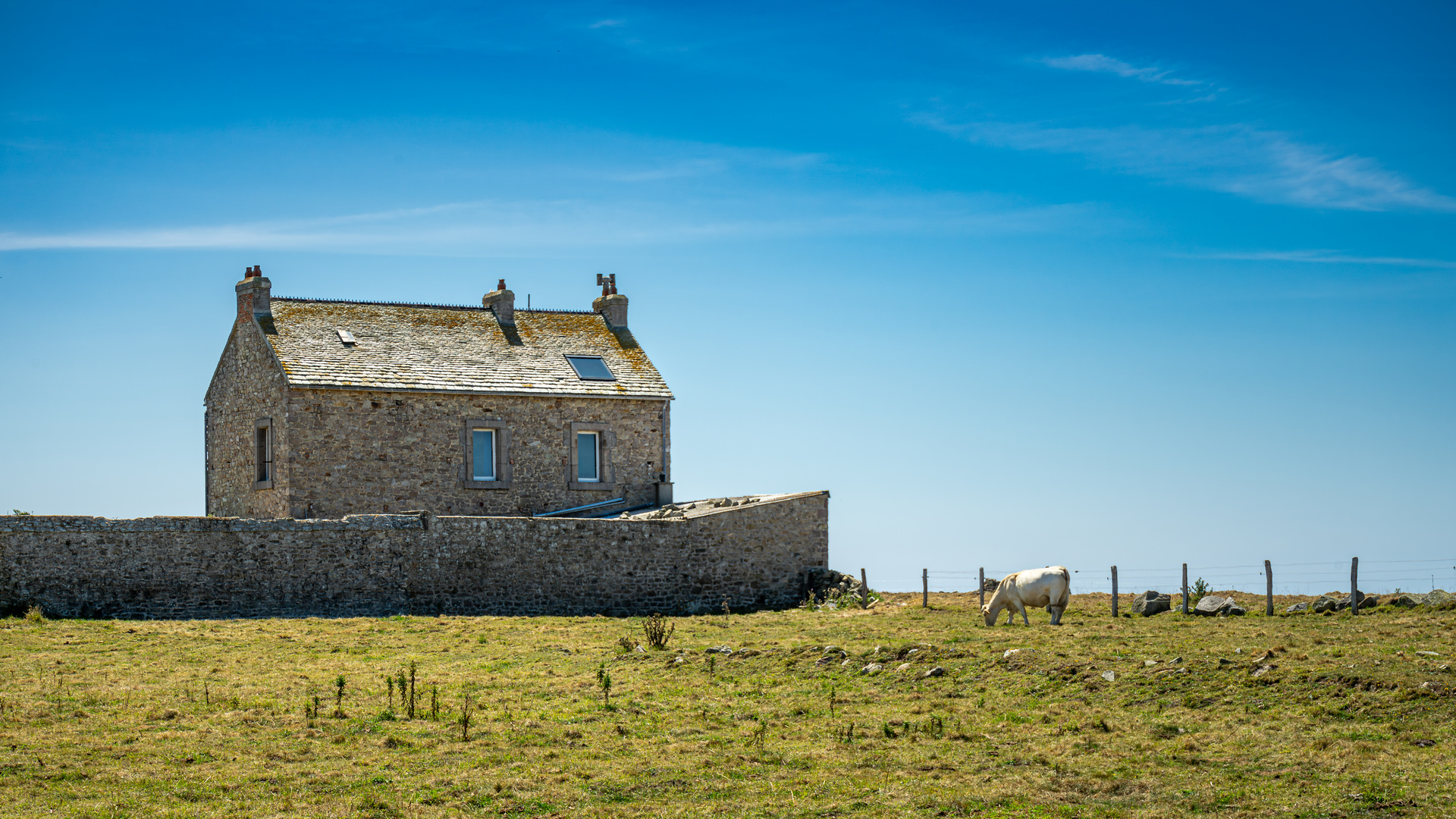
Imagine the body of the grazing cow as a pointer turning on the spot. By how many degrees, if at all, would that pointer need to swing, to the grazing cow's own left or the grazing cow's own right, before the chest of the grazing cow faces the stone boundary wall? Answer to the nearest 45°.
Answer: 0° — it already faces it

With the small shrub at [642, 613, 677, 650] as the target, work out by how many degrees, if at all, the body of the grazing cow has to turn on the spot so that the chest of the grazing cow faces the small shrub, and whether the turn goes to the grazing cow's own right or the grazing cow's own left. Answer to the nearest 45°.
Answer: approximately 45° to the grazing cow's own left

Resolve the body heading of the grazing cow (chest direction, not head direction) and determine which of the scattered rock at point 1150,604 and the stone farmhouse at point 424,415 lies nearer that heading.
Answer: the stone farmhouse

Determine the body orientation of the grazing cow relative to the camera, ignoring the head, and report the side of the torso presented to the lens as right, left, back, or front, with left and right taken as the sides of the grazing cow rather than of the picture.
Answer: left

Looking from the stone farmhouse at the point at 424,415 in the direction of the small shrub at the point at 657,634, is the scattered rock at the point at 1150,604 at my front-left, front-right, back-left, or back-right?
front-left

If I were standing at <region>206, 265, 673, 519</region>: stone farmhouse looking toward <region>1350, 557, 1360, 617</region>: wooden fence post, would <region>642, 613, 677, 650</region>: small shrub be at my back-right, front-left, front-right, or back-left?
front-right

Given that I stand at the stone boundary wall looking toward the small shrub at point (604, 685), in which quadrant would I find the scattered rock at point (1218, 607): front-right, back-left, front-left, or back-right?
front-left

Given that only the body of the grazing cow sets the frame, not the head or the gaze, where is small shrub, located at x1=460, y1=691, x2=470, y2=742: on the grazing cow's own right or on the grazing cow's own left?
on the grazing cow's own left

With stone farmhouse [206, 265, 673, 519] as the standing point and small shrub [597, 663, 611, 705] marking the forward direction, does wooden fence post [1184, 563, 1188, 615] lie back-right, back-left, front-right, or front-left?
front-left

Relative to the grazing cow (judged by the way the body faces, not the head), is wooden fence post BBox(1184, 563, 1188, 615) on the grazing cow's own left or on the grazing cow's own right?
on the grazing cow's own right

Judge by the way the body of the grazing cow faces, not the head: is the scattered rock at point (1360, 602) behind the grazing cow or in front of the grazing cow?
behind
